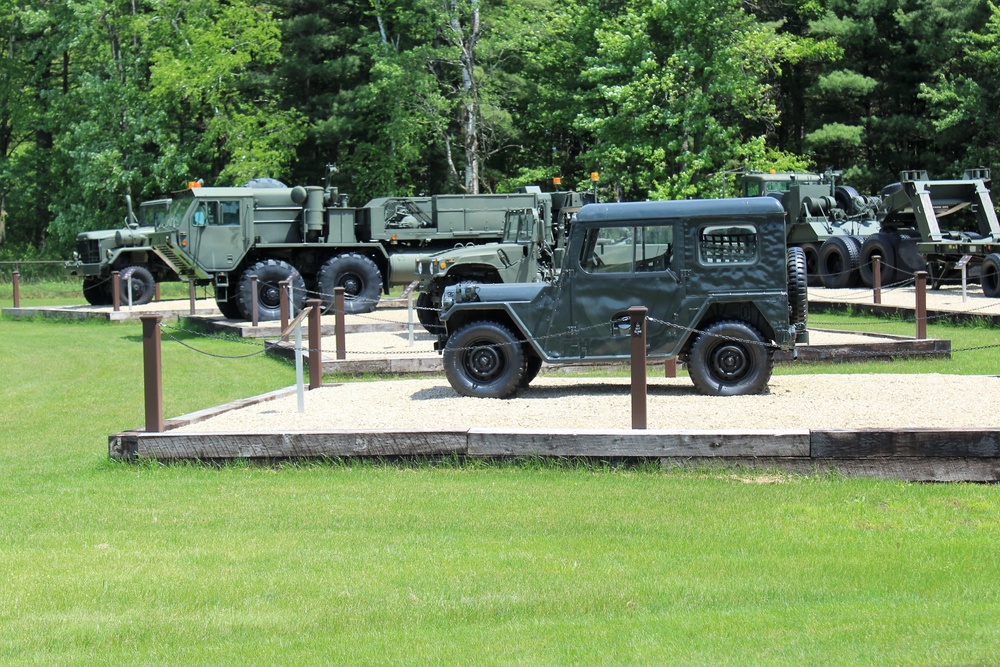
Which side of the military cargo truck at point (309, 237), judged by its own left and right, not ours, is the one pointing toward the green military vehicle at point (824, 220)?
back

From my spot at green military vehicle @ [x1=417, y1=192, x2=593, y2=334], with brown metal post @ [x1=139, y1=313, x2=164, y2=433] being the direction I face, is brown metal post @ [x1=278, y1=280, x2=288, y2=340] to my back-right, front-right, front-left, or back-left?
front-right

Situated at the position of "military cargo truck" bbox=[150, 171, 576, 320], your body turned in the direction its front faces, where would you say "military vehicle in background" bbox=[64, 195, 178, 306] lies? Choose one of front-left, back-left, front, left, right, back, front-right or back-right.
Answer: front-right

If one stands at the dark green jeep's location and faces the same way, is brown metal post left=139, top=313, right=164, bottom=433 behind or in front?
in front

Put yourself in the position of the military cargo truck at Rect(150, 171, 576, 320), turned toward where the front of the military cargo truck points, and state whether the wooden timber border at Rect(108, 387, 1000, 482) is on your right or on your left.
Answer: on your left

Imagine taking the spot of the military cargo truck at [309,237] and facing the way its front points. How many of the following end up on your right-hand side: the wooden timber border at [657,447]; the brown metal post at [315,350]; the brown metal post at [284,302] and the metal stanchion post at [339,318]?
0

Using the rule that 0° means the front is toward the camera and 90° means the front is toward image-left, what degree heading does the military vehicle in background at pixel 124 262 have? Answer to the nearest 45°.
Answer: approximately 45°

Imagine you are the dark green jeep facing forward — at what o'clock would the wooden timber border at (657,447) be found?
The wooden timber border is roughly at 9 o'clock from the dark green jeep.

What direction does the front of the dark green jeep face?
to the viewer's left

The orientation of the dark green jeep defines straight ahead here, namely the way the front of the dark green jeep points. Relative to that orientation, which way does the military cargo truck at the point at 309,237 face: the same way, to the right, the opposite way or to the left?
the same way

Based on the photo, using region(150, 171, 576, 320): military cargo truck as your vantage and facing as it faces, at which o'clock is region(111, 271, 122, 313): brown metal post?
The brown metal post is roughly at 1 o'clock from the military cargo truck.

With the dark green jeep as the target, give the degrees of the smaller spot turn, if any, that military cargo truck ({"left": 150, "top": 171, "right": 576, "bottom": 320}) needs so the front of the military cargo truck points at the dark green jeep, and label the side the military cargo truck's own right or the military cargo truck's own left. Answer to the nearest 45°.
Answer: approximately 90° to the military cargo truck's own left

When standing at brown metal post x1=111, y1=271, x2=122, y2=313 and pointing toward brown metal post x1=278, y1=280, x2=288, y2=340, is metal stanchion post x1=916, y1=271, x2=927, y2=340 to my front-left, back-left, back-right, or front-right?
front-left

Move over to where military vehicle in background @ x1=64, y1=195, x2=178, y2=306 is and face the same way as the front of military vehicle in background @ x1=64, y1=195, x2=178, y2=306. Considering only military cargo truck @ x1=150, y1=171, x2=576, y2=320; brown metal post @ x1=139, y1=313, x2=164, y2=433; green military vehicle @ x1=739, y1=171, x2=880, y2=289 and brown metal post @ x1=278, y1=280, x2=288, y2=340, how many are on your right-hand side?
0

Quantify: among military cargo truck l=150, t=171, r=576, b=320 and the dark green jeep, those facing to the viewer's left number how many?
2

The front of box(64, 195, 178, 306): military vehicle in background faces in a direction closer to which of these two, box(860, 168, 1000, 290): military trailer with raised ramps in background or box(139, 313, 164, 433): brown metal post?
the brown metal post

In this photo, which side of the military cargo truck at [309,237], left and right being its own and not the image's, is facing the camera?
left

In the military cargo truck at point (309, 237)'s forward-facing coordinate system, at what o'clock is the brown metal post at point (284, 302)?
The brown metal post is roughly at 9 o'clock from the military cargo truck.
